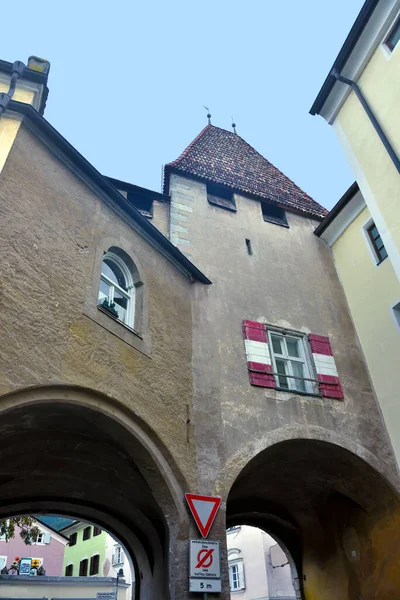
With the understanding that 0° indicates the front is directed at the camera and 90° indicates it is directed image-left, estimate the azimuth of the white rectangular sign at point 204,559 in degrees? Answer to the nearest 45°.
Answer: approximately 0°

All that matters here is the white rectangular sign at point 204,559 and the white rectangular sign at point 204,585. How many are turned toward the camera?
2
